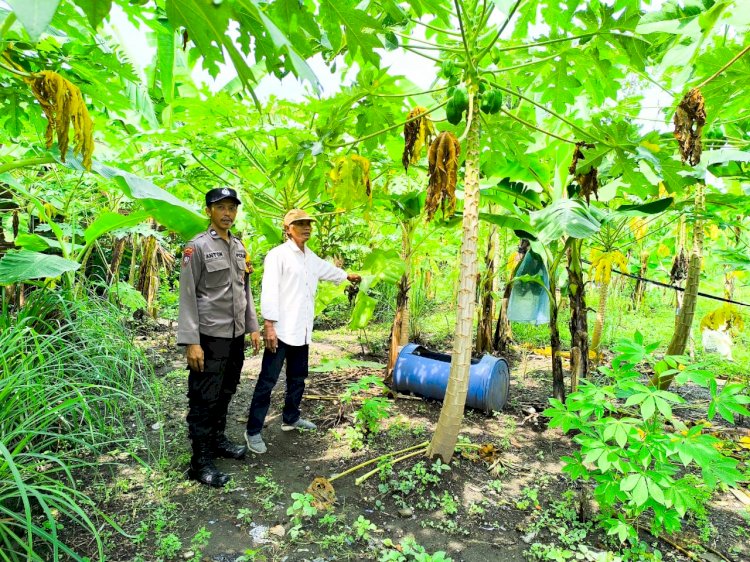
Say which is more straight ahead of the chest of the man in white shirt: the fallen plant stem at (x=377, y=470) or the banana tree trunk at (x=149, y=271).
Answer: the fallen plant stem

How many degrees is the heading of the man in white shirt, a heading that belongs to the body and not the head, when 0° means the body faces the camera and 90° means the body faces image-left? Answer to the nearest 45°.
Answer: approximately 315°

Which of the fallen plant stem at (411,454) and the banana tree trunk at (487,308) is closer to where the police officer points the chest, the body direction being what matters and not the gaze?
the fallen plant stem

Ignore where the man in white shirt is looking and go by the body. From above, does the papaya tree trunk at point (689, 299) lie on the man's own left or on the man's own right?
on the man's own left

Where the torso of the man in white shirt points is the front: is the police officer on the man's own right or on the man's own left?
on the man's own right

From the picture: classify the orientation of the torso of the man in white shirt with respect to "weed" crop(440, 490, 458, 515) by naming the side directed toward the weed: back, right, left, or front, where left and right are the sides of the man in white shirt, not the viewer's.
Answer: front

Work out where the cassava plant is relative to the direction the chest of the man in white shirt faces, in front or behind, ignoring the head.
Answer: in front

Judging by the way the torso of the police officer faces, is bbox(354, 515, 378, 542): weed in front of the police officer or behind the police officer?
in front

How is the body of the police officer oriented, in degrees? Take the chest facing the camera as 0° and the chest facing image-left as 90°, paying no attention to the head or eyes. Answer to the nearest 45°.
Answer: approximately 315°
